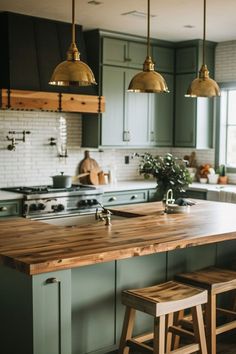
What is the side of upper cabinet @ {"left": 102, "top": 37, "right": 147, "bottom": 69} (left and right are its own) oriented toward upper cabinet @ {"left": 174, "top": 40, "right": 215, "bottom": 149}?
left

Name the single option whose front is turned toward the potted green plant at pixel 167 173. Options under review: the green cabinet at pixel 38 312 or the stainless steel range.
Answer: the stainless steel range

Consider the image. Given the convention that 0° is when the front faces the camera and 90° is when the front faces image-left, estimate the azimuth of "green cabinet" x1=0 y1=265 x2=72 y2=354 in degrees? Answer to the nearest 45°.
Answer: approximately 315°

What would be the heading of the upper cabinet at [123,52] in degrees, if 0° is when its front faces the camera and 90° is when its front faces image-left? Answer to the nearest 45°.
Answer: approximately 315°

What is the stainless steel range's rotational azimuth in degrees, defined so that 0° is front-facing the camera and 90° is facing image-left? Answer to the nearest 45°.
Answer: approximately 315°

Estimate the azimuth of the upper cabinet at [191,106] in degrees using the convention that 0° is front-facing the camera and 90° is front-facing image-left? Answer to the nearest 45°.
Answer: approximately 45°

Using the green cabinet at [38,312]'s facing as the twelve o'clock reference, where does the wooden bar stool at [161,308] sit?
The wooden bar stool is roughly at 10 o'clock from the green cabinet.

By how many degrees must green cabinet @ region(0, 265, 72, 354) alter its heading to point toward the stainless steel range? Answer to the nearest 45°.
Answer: approximately 135° to its left
